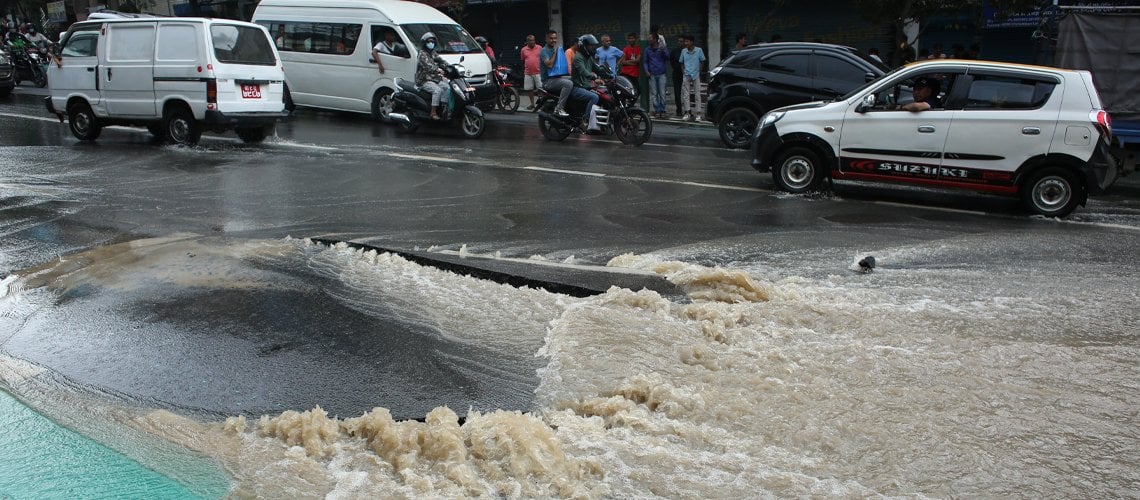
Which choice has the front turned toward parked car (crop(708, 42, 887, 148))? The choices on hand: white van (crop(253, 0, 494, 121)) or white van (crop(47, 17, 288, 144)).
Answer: white van (crop(253, 0, 494, 121))

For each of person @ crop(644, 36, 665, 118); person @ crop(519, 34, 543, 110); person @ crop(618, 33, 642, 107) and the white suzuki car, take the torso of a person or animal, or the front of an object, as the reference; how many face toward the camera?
3

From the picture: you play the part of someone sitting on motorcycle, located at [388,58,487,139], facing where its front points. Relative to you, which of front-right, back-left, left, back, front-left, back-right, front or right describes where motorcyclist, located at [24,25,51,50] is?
back

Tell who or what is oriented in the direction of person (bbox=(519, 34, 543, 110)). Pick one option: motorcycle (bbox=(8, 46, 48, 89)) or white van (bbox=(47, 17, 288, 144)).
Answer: the motorcycle

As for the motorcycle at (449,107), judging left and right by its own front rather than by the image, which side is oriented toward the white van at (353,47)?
back

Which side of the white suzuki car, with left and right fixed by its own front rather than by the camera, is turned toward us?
left

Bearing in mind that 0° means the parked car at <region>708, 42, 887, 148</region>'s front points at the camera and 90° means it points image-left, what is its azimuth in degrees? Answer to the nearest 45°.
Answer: approximately 270°

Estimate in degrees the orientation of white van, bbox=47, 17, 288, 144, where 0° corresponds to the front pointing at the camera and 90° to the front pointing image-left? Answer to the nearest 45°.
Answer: approximately 135°
